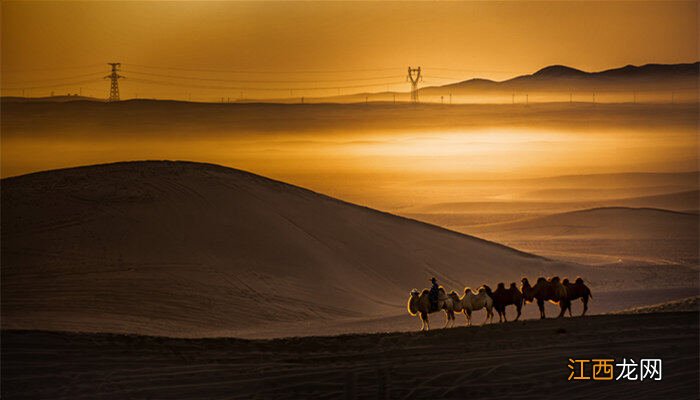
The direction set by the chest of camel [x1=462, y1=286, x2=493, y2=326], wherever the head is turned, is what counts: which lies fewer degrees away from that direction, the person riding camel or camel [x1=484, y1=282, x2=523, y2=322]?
the person riding camel

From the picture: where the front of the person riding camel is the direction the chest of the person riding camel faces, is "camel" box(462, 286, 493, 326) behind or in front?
behind

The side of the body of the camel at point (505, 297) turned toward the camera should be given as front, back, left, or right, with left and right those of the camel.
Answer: left

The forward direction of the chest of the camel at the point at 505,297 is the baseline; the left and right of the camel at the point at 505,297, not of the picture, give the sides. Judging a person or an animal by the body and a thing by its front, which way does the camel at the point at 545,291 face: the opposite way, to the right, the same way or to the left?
the same way

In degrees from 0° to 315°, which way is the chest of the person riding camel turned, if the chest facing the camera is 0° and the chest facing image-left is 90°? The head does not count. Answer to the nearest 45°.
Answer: approximately 90°

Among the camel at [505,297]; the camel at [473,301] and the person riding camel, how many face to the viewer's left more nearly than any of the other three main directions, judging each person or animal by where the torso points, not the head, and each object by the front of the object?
3

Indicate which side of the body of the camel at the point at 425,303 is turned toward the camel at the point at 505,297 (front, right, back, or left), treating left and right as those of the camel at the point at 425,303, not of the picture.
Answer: back

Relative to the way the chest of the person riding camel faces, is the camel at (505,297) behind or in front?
behind

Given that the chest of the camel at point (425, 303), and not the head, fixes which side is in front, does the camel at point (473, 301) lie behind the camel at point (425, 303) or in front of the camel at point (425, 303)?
behind

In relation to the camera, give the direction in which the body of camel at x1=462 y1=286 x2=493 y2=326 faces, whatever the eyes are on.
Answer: to the viewer's left

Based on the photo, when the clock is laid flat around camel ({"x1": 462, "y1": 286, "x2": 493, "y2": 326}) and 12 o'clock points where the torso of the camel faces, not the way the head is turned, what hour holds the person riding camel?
The person riding camel is roughly at 11 o'clock from the camel.

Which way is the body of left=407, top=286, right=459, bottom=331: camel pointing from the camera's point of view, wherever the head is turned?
to the viewer's left

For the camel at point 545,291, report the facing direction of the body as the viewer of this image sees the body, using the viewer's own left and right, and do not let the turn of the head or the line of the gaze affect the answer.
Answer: facing to the left of the viewer

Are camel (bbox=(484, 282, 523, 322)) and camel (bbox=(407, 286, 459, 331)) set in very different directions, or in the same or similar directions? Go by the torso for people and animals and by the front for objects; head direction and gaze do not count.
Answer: same or similar directions
